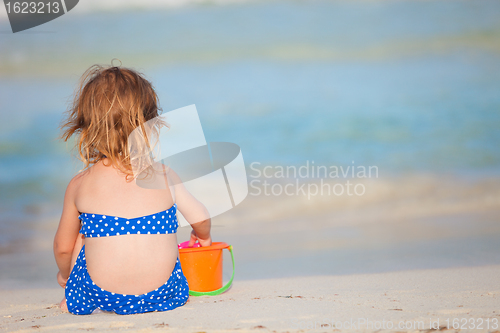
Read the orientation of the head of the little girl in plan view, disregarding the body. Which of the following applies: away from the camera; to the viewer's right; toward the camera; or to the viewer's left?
away from the camera

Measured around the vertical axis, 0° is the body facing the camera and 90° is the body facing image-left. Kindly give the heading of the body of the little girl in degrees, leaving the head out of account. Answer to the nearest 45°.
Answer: approximately 180°
